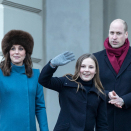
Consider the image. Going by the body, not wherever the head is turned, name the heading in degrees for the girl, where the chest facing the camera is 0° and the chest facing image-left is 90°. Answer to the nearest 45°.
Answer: approximately 0°

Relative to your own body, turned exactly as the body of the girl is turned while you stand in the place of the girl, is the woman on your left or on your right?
on your right

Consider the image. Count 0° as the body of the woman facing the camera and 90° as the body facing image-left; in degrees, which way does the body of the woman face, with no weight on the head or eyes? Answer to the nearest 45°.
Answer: approximately 0°

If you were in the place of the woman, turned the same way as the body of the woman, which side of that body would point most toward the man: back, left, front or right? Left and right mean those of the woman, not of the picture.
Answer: left
